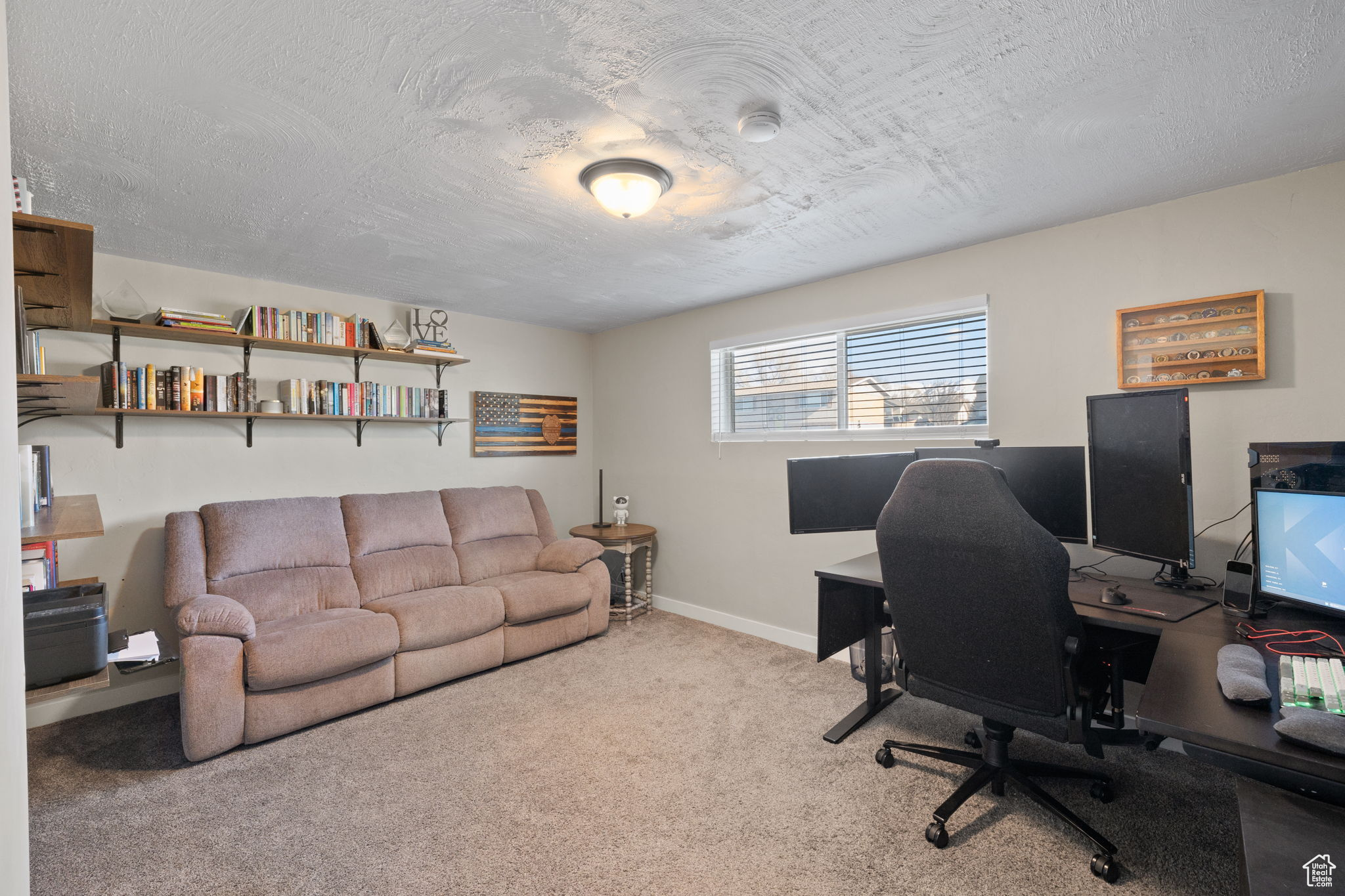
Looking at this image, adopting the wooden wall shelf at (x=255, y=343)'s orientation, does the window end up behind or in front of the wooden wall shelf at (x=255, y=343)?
in front

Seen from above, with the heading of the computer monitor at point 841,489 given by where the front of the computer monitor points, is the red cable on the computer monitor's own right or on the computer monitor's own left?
on the computer monitor's own left

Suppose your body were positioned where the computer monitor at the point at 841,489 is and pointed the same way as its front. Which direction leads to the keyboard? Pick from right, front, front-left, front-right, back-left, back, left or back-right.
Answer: front-left

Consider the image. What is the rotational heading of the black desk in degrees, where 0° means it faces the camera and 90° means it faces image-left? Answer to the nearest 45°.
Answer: approximately 45°

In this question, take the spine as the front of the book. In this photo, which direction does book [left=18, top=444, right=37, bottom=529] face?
to the viewer's right

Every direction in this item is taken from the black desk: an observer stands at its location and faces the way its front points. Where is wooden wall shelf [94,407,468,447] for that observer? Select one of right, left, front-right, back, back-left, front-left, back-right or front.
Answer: front-right

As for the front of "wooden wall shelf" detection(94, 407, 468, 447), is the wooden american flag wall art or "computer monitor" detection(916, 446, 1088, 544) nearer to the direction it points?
the computer monitor
